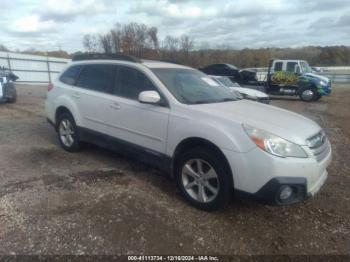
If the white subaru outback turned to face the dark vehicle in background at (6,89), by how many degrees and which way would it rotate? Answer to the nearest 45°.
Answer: approximately 180°

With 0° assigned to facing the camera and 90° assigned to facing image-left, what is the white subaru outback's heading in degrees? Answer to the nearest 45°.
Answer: approximately 315°

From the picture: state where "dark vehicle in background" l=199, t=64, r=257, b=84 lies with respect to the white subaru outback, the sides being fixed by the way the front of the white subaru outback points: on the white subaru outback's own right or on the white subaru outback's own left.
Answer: on the white subaru outback's own left

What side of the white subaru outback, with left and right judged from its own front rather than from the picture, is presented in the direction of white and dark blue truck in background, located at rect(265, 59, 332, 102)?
left
